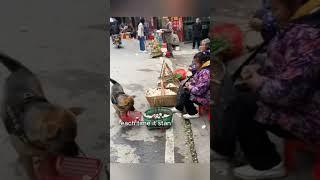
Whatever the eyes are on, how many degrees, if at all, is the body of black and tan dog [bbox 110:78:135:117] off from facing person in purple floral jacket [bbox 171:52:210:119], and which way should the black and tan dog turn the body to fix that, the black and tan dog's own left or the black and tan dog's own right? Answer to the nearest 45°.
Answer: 0° — it already faces them

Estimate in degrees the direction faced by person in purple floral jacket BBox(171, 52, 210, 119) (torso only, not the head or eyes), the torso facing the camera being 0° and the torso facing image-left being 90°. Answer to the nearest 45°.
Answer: approximately 90°

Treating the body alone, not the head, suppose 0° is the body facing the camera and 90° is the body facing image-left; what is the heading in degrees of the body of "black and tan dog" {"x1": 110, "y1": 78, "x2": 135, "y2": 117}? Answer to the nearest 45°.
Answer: approximately 315°
